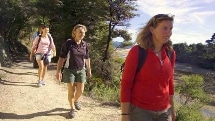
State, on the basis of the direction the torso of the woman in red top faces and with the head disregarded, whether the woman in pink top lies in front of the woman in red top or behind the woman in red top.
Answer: behind

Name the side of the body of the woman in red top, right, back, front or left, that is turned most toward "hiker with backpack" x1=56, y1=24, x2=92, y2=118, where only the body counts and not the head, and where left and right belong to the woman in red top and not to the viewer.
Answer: back

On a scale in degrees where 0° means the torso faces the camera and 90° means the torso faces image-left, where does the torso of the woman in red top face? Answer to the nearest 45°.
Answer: approximately 315°

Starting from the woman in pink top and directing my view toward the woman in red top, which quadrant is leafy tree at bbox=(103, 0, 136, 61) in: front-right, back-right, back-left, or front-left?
back-left

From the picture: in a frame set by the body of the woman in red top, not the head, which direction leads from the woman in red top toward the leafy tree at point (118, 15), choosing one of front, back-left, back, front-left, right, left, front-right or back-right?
back-left

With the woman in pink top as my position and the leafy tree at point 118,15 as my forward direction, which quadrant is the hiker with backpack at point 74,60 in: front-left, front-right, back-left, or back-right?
back-right
